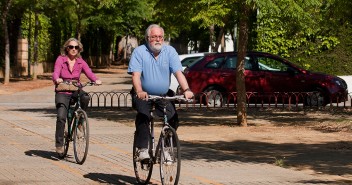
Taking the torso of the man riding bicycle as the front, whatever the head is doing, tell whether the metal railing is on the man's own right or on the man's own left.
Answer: on the man's own left

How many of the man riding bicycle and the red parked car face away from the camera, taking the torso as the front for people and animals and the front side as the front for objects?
0

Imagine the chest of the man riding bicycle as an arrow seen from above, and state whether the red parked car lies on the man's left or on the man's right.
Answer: on the man's left

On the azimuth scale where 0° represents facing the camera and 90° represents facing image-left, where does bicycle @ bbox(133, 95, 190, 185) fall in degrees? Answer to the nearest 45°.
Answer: approximately 315°
